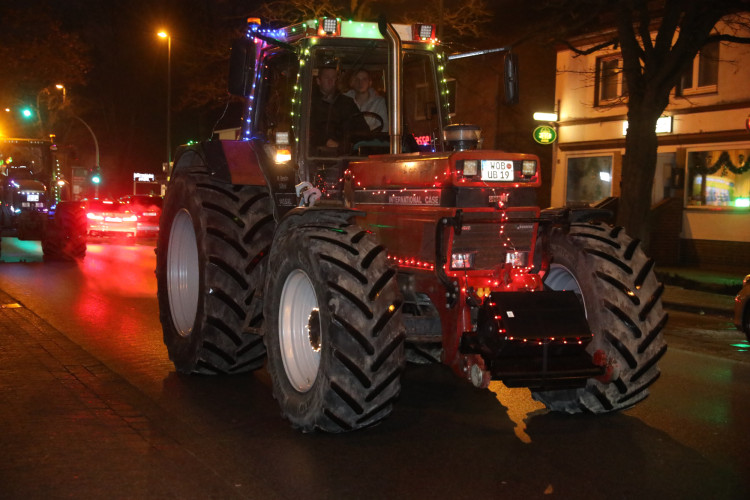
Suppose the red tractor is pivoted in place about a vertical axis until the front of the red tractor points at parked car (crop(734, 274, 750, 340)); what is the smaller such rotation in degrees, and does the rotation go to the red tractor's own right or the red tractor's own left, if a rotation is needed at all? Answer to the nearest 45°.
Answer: approximately 90° to the red tractor's own left

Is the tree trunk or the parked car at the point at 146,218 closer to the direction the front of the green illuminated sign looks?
the tree trunk

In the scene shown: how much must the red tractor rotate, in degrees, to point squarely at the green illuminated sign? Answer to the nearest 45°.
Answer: approximately 135° to its left

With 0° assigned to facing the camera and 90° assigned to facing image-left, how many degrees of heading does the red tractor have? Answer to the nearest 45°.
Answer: approximately 315°

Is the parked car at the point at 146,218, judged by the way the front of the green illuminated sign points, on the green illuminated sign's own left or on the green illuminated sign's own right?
on the green illuminated sign's own right

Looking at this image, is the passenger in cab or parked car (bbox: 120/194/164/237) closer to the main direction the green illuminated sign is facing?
the passenger in cab

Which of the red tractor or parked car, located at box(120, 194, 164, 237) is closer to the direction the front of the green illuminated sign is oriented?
the red tractor

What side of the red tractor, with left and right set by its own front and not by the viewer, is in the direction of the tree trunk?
left
